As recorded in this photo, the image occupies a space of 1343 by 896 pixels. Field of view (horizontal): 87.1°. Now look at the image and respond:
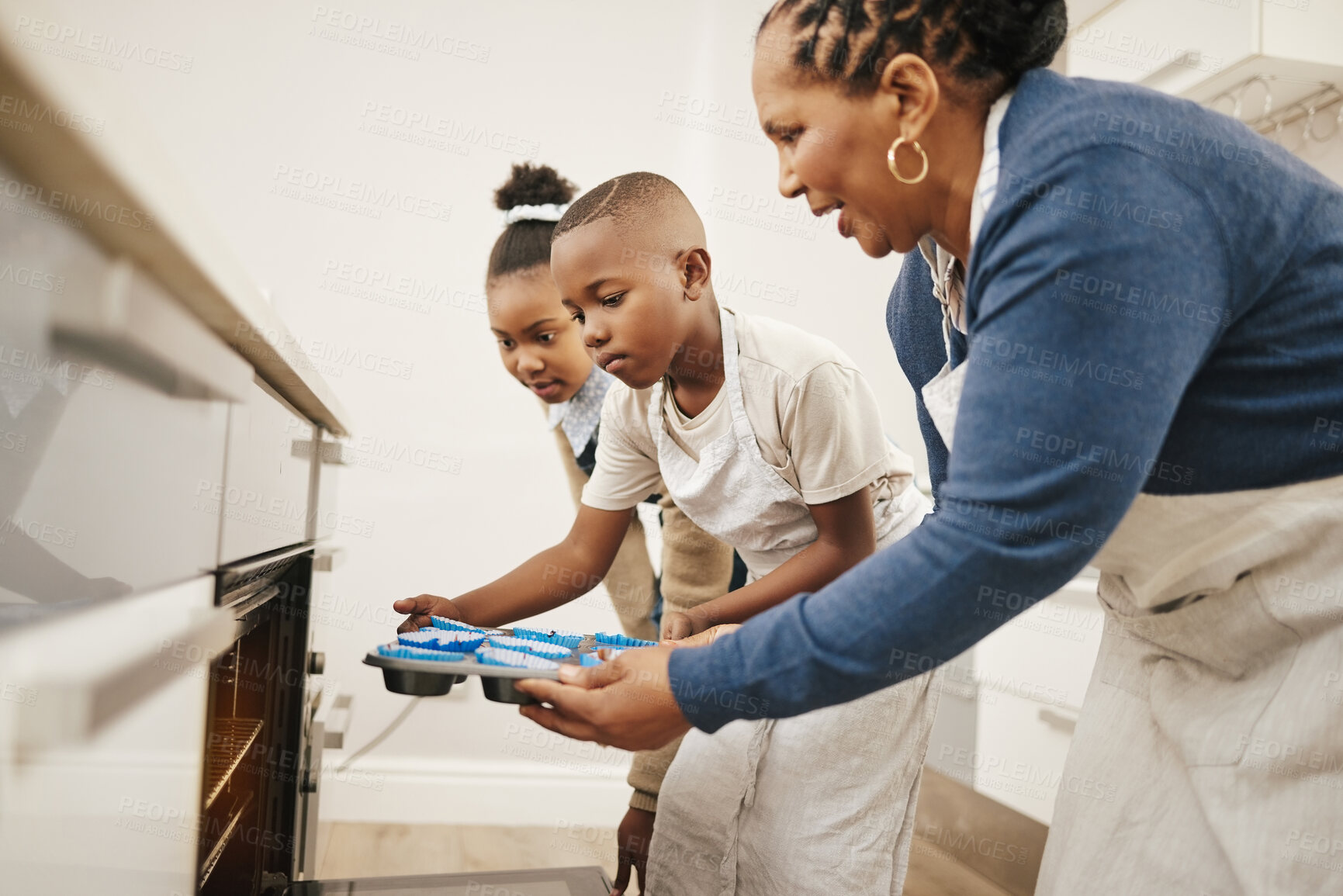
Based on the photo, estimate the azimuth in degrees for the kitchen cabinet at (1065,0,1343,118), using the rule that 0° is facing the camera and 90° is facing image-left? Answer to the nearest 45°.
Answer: approximately 45°

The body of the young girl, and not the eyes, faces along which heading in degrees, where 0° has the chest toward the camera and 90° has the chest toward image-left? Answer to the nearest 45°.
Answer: approximately 45°
